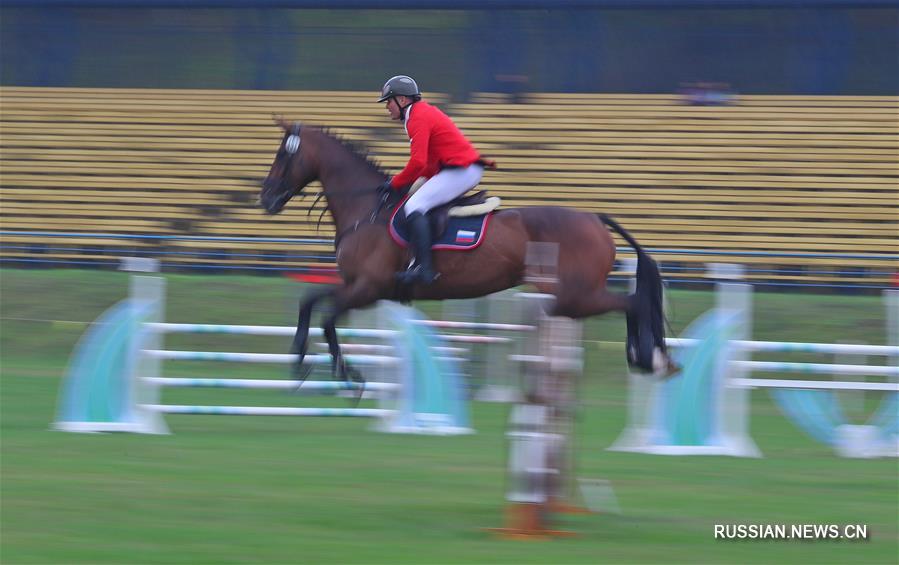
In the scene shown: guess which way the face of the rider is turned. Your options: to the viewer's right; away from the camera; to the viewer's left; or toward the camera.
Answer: to the viewer's left

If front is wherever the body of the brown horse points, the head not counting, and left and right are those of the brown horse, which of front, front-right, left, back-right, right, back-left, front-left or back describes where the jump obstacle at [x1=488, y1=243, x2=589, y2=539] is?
left

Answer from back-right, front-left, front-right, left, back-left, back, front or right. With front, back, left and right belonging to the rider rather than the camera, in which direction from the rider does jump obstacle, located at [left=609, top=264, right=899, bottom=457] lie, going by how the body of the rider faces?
back

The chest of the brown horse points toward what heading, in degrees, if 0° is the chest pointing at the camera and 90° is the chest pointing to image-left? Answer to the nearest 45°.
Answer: approximately 90°

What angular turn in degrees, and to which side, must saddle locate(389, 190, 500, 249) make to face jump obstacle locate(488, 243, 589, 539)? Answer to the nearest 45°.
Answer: approximately 90° to its left

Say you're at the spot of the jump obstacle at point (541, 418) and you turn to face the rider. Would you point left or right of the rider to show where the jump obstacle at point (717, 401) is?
right

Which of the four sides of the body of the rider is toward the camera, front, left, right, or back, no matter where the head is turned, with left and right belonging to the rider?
left

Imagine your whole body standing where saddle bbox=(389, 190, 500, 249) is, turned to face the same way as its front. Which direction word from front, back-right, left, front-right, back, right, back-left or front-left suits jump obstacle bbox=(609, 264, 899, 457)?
back

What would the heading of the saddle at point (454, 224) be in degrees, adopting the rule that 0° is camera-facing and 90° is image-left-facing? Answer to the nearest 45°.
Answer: approximately 90°

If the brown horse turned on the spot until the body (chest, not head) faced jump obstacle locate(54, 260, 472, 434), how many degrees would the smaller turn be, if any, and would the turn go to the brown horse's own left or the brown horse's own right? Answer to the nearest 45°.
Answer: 0° — it already faces it

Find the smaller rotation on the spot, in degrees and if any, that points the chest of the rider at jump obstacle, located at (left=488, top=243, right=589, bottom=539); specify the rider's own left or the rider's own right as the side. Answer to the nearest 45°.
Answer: approximately 90° to the rider's own left
